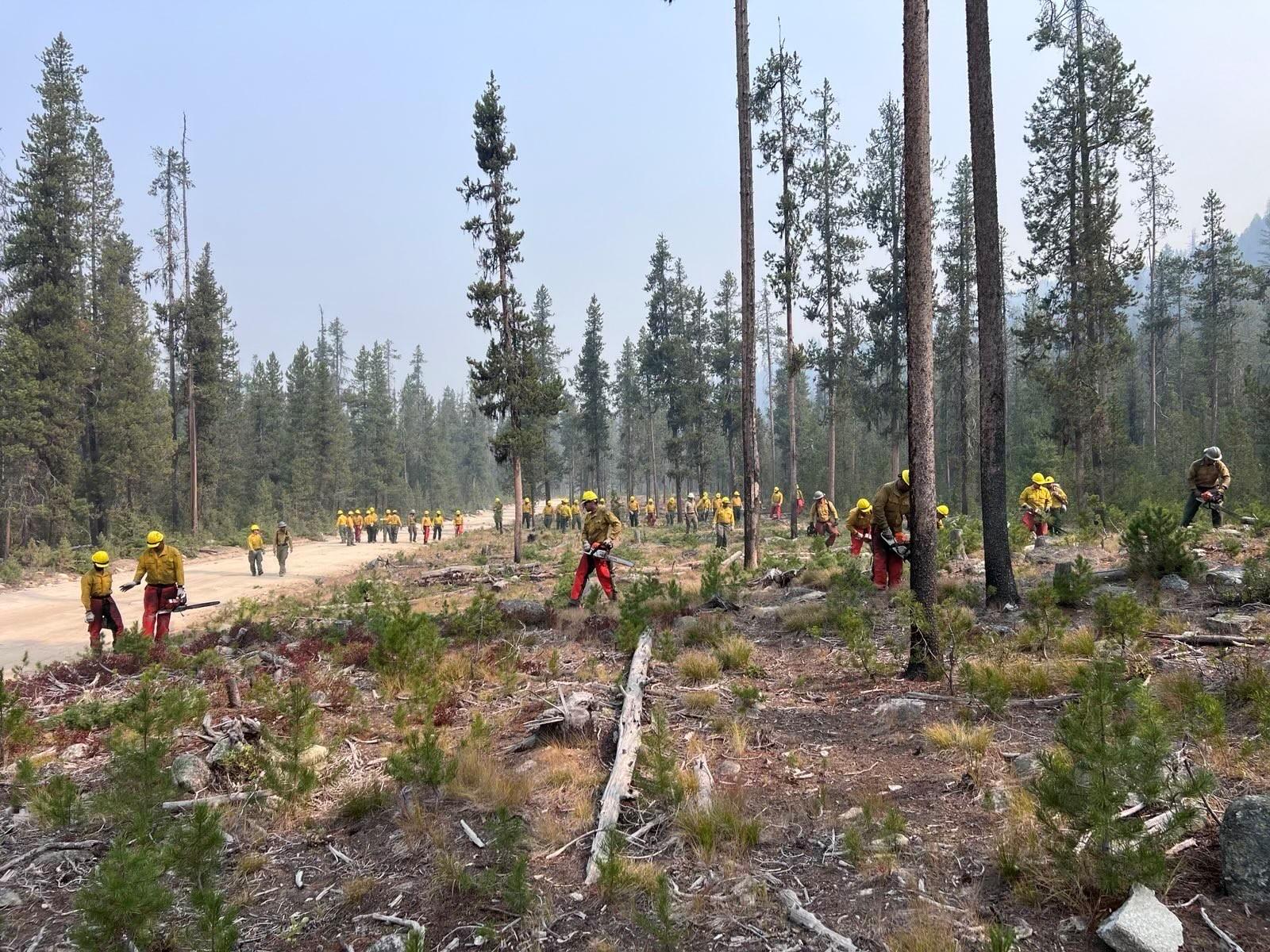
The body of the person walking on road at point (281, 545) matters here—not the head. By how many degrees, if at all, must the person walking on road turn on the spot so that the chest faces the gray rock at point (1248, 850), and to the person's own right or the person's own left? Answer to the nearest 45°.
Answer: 0° — they already face it

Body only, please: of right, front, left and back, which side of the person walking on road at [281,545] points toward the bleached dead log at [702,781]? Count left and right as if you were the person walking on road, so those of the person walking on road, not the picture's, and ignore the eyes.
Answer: front

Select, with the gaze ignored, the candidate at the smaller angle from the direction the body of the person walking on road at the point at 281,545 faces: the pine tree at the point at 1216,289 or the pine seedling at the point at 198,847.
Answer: the pine seedling

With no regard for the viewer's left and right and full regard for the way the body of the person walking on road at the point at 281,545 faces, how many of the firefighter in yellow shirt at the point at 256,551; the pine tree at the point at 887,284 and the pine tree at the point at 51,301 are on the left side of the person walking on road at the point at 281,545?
1

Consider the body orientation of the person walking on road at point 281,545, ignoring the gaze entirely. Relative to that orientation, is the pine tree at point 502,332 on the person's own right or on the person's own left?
on the person's own left

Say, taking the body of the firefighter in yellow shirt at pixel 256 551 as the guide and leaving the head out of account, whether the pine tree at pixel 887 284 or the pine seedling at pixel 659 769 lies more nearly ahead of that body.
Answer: the pine seedling

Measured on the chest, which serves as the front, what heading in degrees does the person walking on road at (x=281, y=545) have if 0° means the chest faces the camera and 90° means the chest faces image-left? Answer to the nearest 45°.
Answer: approximately 0°

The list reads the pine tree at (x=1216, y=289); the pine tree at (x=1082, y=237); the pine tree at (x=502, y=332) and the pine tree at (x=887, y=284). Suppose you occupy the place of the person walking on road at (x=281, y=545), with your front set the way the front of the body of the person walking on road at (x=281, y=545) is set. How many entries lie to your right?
0

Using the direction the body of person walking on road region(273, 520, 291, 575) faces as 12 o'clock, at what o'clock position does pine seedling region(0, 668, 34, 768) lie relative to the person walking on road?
The pine seedling is roughly at 12 o'clock from the person walking on road.

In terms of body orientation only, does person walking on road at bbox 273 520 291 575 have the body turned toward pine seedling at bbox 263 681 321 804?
yes

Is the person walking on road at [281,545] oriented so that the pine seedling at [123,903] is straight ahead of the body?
yes

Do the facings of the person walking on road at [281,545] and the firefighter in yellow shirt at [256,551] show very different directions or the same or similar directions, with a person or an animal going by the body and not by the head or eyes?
same or similar directions

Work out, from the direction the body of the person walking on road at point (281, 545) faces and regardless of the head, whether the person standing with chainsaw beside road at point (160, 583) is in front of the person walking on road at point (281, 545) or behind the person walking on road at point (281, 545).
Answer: in front

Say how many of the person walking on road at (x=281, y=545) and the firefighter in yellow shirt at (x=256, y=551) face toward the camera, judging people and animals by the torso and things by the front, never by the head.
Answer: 2

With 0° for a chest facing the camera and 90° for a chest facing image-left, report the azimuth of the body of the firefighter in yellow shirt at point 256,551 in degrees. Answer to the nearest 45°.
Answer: approximately 0°

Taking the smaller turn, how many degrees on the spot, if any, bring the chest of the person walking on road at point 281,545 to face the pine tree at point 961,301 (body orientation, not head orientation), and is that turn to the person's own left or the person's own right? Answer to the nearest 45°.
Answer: approximately 90° to the person's own left

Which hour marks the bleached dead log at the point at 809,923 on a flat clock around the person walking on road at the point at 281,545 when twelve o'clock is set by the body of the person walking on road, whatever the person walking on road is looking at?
The bleached dead log is roughly at 12 o'clock from the person walking on road.

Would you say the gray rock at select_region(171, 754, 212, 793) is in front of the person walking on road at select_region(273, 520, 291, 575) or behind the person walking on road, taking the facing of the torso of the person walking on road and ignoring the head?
in front
